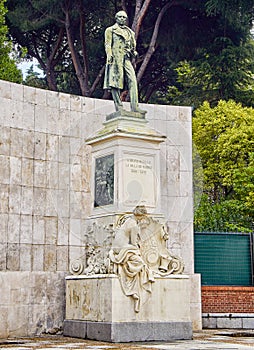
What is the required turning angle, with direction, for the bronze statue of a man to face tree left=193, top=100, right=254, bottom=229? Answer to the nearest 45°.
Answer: approximately 135° to its left

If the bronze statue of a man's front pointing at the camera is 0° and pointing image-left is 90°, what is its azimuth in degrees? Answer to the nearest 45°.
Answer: approximately 315°

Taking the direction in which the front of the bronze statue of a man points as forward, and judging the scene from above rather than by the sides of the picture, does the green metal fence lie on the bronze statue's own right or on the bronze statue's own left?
on the bronze statue's own left
